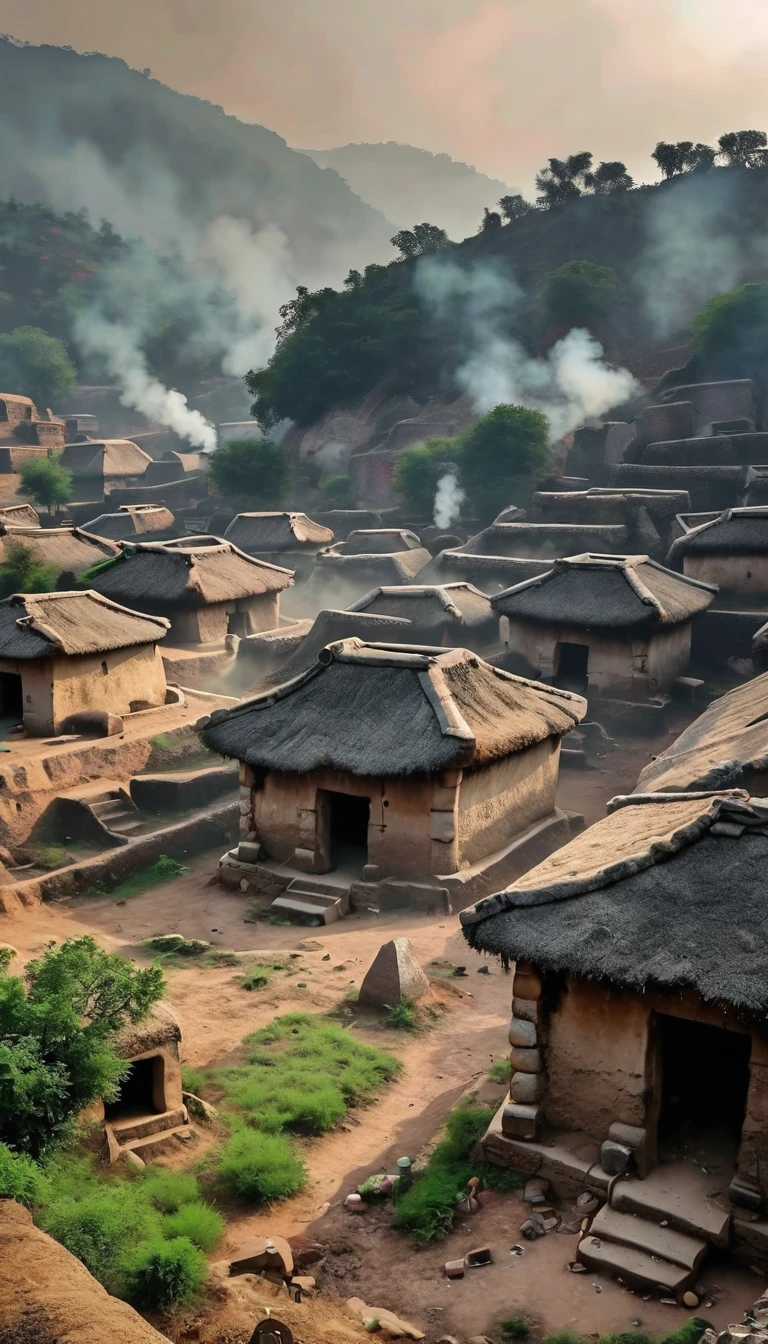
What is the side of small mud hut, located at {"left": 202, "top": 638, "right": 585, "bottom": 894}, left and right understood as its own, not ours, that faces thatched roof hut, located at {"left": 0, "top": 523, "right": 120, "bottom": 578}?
right

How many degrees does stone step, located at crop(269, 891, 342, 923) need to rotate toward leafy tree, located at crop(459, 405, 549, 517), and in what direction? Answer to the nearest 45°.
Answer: approximately 135° to its right

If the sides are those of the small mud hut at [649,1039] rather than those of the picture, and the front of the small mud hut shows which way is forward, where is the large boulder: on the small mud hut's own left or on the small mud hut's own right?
on the small mud hut's own right

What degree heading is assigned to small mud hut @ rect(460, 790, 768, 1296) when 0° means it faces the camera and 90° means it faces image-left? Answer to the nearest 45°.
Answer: approximately 45°

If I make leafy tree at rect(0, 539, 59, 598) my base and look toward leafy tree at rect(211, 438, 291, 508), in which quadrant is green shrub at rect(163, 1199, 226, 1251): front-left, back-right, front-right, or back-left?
back-right

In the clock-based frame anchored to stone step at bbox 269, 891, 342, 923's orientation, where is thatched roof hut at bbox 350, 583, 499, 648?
The thatched roof hut is roughly at 5 o'clock from the stone step.

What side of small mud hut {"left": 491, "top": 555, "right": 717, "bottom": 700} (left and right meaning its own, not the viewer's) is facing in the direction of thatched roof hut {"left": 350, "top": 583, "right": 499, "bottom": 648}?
right

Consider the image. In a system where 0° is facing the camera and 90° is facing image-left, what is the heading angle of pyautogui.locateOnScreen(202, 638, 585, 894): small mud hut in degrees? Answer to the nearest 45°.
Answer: approximately 45°
